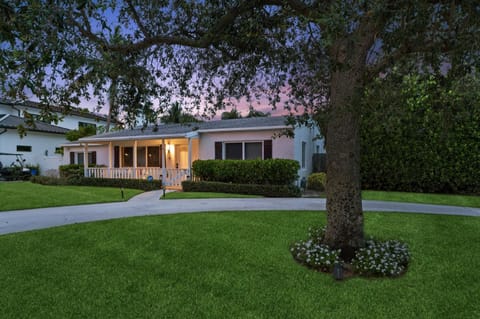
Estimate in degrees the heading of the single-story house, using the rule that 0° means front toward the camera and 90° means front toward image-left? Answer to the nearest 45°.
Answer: approximately 0°

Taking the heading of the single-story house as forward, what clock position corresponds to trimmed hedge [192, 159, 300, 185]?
The trimmed hedge is roughly at 11 o'clock from the single-story house.

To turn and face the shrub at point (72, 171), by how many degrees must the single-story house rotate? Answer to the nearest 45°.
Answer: approximately 135° to its right

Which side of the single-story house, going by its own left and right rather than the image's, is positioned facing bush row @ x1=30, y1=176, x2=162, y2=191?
right

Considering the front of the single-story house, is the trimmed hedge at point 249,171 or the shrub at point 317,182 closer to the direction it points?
the trimmed hedge

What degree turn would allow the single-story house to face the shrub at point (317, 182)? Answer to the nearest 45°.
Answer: approximately 45° to its left

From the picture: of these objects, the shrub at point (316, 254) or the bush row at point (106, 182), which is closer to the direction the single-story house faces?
the shrub

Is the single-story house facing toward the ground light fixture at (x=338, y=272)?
yes
